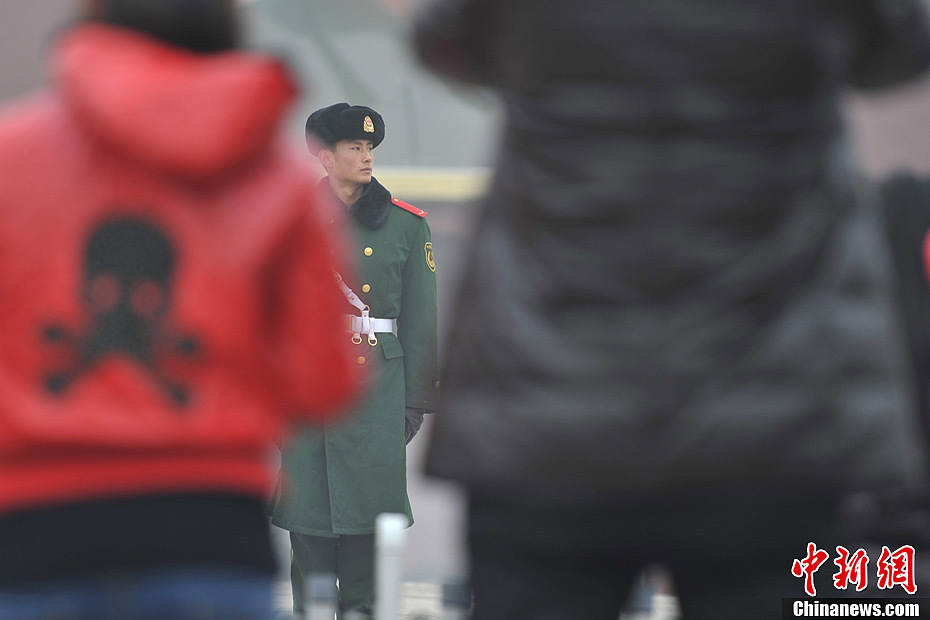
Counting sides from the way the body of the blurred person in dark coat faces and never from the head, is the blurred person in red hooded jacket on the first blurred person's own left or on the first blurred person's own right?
on the first blurred person's own left

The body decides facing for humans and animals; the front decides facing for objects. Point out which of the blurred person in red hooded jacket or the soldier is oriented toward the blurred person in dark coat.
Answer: the soldier

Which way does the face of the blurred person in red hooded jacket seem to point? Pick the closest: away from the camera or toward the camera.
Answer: away from the camera

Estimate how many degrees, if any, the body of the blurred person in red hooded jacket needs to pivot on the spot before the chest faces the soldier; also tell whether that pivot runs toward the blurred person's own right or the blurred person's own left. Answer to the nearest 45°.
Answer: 0° — they already face them

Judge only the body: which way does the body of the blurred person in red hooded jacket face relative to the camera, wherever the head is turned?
away from the camera

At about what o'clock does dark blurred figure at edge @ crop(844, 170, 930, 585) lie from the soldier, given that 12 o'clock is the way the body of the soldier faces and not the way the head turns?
The dark blurred figure at edge is roughly at 11 o'clock from the soldier.

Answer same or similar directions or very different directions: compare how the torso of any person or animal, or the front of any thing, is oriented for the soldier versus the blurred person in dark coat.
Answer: very different directions

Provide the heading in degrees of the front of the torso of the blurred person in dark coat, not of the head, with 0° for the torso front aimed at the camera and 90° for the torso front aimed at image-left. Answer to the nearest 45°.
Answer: approximately 180°

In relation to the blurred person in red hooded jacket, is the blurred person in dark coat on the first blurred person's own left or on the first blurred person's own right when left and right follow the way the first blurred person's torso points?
on the first blurred person's own right

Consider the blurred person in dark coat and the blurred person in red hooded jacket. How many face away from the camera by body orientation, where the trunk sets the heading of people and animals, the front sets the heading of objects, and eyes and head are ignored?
2

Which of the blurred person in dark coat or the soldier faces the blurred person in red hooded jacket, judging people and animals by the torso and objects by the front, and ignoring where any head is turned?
the soldier

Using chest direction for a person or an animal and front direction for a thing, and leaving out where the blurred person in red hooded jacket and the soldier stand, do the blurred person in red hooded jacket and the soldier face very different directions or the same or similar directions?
very different directions

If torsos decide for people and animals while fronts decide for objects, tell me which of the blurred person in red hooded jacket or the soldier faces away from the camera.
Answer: the blurred person in red hooded jacket
